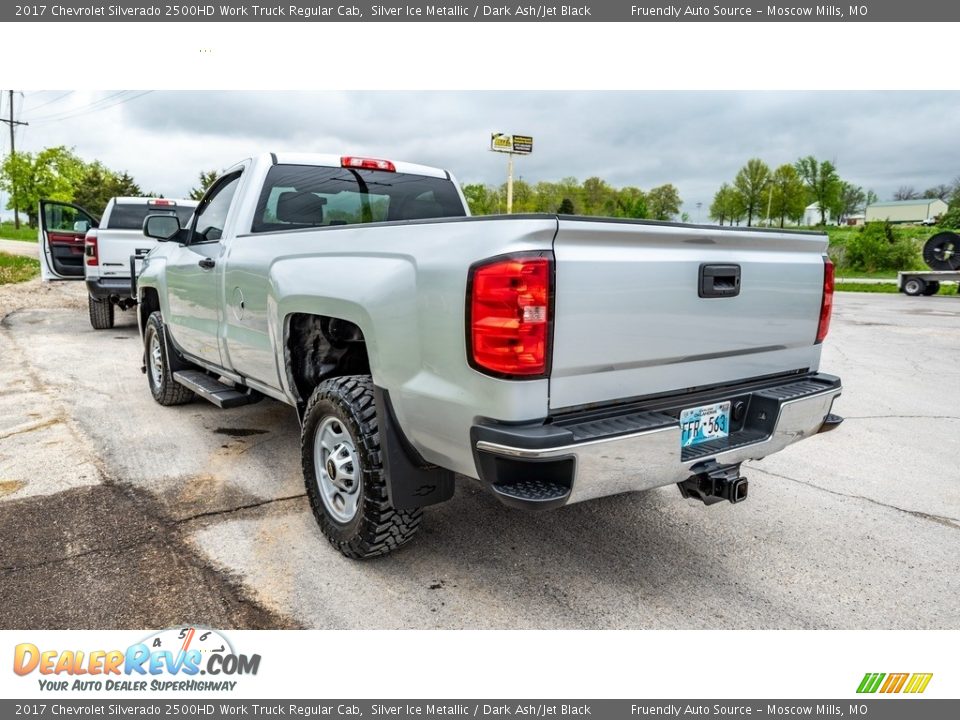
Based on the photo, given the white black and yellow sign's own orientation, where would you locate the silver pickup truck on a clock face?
The silver pickup truck is roughly at 12 o'clock from the white black and yellow sign.

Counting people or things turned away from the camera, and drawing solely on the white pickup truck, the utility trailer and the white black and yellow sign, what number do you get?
1

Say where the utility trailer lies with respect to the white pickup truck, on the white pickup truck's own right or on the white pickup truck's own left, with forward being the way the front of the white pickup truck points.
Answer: on the white pickup truck's own right

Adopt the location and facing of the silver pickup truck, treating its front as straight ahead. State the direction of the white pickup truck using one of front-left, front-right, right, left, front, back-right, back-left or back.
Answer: front

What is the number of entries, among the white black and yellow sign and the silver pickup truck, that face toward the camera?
1

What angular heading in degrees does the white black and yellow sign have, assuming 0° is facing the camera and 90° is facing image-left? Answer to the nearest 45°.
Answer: approximately 0°

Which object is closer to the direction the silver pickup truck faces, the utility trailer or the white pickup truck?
the white pickup truck

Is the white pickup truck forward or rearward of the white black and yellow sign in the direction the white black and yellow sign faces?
forward

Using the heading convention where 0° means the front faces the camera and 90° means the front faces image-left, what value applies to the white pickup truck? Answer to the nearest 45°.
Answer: approximately 180°

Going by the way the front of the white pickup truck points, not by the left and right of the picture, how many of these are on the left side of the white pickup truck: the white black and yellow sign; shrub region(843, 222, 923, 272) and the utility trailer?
0

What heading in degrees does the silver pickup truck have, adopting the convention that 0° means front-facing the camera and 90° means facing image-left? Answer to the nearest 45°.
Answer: approximately 135°

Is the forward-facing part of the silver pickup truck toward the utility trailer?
no

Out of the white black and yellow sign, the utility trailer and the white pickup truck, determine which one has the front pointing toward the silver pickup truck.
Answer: the white black and yellow sign

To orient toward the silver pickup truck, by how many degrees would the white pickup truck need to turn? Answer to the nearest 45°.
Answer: approximately 180°

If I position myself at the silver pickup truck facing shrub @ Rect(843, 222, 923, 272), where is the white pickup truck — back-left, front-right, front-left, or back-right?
front-left

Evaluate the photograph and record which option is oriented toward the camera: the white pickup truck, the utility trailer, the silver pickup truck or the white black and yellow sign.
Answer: the white black and yellow sign

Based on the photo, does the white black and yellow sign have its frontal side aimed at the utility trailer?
no
